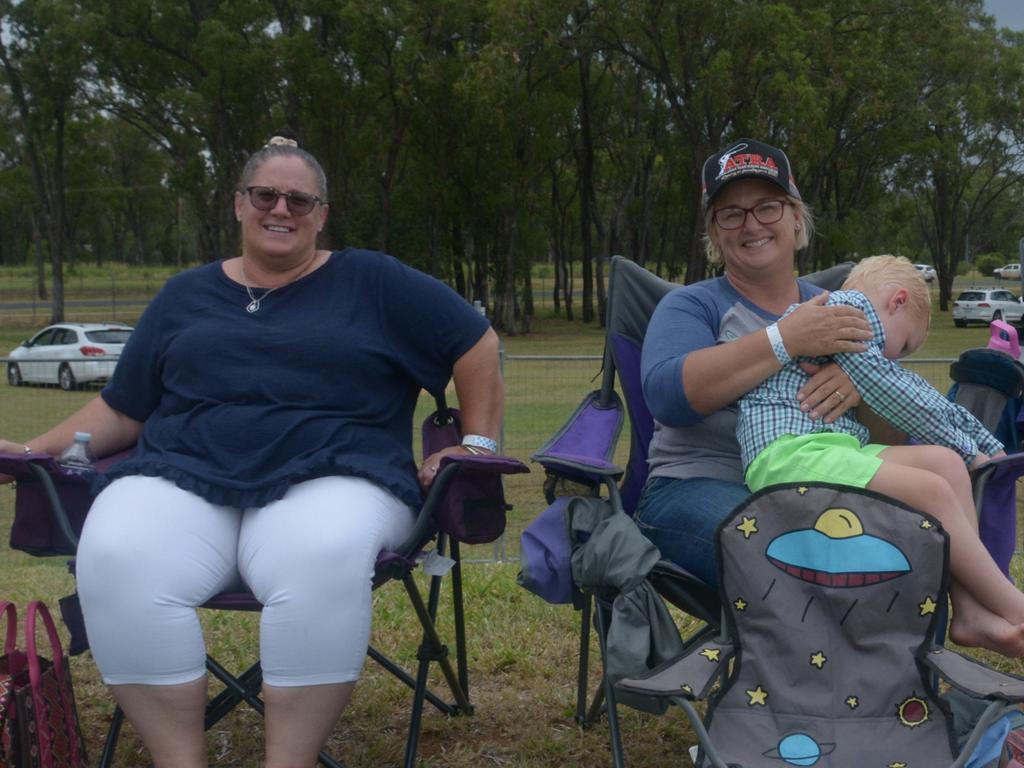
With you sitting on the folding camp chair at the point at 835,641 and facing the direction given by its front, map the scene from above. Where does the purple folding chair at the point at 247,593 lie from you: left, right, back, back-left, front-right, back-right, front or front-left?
right

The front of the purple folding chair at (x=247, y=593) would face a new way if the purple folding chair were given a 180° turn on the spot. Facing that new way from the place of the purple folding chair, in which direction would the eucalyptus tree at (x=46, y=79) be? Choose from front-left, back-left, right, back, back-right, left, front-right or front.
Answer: front

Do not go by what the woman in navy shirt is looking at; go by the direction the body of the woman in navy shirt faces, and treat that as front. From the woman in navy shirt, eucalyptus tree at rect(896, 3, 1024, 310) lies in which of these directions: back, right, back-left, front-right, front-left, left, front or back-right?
back-left

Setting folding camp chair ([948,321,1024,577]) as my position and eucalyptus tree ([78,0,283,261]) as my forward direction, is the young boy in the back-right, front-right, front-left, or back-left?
back-left

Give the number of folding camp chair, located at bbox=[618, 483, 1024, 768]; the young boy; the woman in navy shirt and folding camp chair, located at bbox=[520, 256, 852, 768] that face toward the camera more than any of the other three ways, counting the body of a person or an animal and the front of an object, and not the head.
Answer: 3

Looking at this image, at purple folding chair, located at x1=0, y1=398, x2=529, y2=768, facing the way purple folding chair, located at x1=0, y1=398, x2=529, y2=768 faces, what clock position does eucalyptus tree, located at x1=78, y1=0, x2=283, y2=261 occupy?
The eucalyptus tree is roughly at 6 o'clock from the purple folding chair.
